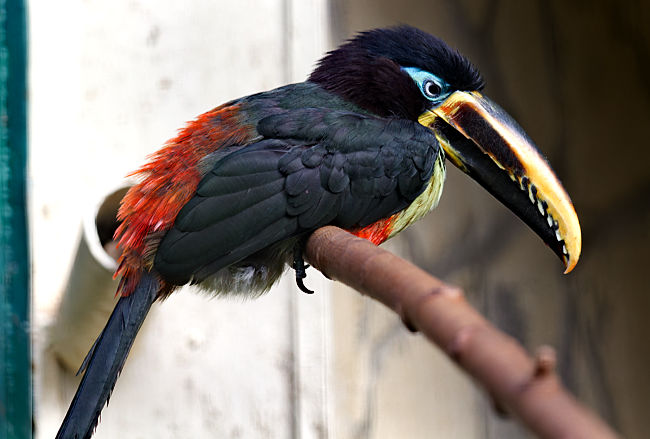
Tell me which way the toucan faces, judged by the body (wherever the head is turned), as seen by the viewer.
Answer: to the viewer's right

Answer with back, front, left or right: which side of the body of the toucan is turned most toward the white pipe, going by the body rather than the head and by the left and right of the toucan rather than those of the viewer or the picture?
back

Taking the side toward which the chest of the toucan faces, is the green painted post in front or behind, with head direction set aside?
behind
